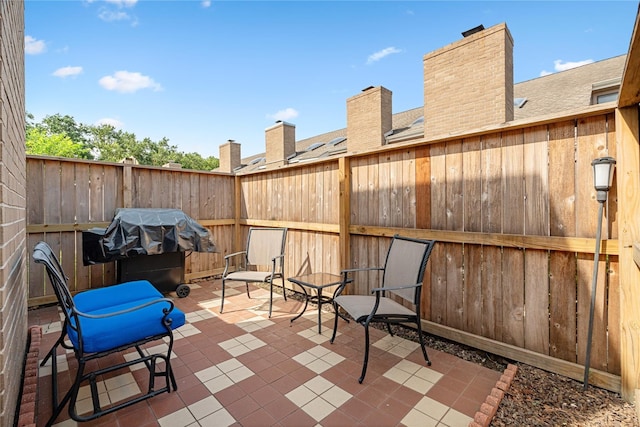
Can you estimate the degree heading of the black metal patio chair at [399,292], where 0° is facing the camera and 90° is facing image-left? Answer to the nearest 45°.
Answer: approximately 45°

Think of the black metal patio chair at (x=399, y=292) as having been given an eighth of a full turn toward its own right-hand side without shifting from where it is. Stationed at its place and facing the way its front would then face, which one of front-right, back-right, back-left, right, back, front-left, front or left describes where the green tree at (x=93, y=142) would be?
front-right

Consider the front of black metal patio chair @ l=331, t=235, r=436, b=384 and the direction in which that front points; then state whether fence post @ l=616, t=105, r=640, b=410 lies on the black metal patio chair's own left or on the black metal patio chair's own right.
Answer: on the black metal patio chair's own left

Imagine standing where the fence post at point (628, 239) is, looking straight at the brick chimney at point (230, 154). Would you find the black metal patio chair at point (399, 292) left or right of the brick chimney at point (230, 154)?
left

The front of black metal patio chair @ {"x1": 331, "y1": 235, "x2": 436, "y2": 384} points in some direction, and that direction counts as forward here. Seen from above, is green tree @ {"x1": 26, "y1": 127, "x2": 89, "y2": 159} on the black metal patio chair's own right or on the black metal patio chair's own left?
on the black metal patio chair's own right

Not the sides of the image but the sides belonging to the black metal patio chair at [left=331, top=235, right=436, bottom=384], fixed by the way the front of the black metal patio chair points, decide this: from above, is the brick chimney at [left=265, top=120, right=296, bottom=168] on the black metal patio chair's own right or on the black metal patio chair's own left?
on the black metal patio chair's own right

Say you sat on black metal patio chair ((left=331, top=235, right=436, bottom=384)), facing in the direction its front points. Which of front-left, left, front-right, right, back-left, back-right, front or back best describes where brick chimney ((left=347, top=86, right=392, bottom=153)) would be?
back-right

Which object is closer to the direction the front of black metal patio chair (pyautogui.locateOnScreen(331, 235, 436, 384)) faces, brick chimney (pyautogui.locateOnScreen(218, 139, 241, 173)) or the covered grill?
the covered grill
